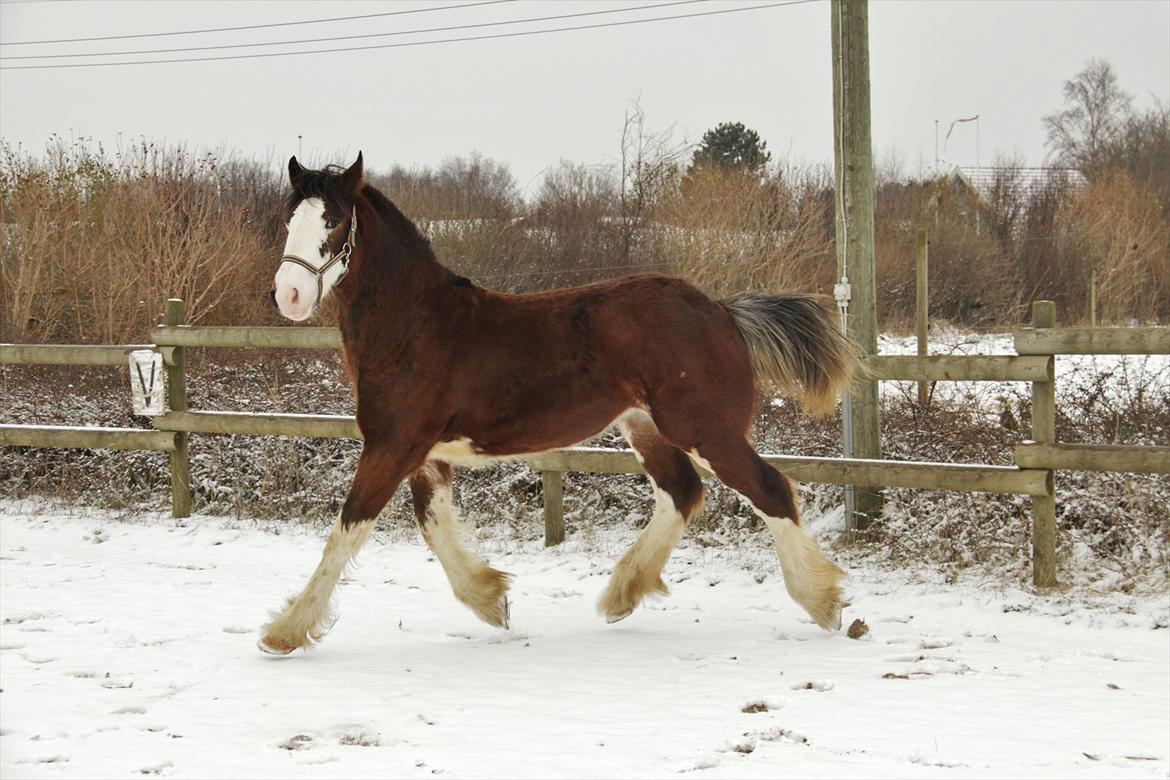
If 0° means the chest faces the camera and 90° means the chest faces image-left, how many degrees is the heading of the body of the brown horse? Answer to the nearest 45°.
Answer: approximately 90°

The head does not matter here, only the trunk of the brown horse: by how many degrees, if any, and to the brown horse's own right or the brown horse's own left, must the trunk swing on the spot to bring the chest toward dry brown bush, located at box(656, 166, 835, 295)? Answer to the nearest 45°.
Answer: approximately 90° to the brown horse's own right

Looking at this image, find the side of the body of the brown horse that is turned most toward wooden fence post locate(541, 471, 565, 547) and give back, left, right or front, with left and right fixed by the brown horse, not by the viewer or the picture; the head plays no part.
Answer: right

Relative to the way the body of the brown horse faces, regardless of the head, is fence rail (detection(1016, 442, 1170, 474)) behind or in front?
behind

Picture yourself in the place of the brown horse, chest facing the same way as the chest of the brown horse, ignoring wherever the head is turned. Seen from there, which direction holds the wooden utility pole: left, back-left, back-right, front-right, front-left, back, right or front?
back-right

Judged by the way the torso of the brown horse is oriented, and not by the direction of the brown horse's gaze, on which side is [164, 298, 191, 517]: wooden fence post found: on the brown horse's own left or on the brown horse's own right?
on the brown horse's own right

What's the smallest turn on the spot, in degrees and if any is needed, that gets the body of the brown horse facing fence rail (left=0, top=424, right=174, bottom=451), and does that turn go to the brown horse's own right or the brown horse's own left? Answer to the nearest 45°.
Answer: approximately 45° to the brown horse's own right

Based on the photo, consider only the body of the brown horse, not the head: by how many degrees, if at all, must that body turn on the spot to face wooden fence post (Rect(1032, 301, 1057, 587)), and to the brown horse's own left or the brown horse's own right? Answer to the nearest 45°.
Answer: approximately 180°

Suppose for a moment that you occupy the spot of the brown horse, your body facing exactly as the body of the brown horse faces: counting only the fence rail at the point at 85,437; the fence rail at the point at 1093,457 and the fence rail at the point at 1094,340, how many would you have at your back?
2

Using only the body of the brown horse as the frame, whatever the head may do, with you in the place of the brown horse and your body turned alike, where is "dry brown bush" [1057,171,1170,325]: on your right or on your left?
on your right

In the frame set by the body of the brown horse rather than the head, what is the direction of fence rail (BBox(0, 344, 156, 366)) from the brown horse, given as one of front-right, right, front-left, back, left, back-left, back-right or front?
front-right

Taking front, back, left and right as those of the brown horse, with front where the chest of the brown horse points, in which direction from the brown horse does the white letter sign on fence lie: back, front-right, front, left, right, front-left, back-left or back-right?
front-right
